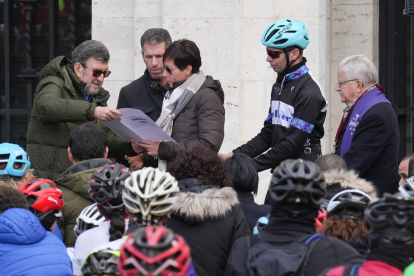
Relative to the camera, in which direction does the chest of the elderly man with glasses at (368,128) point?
to the viewer's left

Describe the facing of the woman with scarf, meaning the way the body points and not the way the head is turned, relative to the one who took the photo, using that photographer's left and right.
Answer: facing to the left of the viewer

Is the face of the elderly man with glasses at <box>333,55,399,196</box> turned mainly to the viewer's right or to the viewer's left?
to the viewer's left

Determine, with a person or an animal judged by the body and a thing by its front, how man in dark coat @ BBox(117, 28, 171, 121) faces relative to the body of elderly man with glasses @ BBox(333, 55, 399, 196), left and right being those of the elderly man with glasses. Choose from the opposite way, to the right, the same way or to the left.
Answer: to the left

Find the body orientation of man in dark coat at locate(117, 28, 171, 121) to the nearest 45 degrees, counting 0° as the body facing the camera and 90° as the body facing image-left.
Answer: approximately 0°

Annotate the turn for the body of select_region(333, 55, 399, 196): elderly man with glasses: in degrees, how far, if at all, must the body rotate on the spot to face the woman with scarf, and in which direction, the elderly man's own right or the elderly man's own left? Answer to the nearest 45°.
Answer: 0° — they already face them
